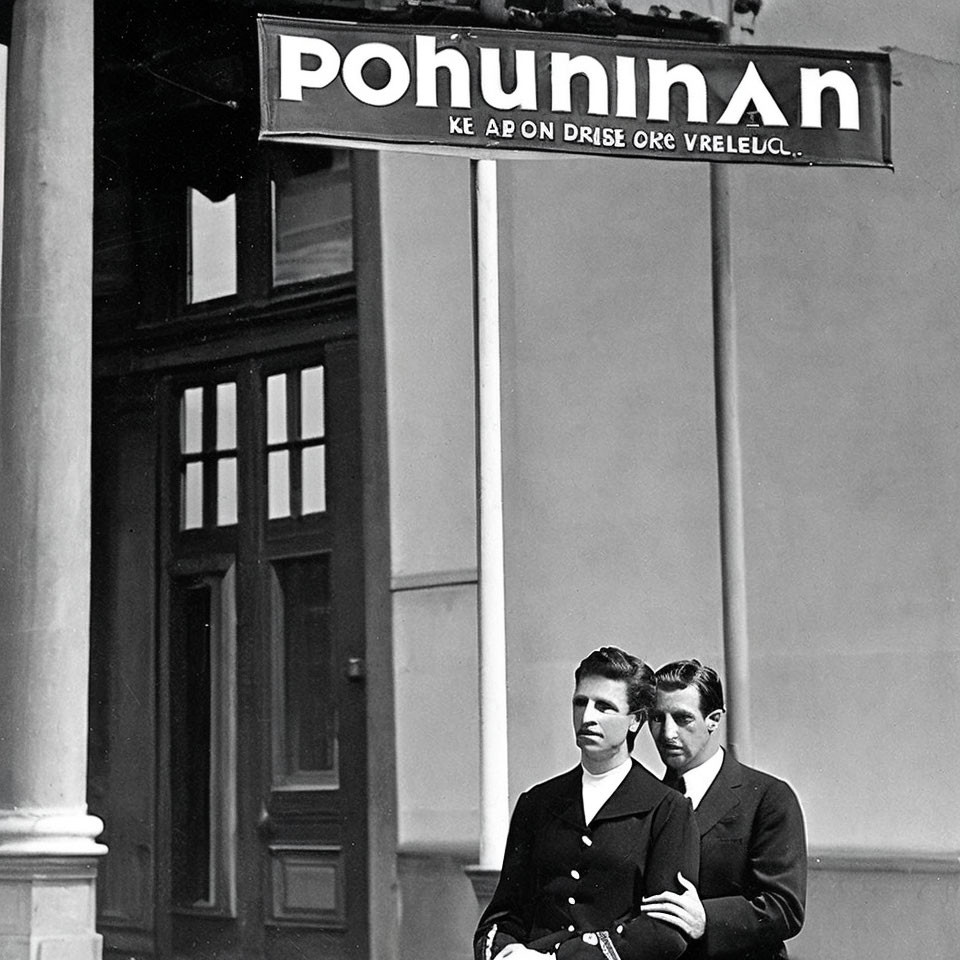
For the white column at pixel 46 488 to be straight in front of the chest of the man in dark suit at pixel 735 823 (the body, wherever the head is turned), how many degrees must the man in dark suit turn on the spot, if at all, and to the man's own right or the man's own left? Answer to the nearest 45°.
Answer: approximately 90° to the man's own right

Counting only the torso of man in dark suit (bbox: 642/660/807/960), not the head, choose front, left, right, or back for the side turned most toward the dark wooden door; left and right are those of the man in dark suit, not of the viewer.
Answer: right

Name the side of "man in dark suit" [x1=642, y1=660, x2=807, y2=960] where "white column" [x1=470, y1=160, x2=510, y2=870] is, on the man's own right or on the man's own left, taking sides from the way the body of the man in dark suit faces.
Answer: on the man's own right

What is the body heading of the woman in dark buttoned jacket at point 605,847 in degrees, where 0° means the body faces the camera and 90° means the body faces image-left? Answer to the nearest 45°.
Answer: approximately 45°

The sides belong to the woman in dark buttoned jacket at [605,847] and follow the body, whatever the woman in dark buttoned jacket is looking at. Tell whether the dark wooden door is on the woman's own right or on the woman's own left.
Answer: on the woman's own right

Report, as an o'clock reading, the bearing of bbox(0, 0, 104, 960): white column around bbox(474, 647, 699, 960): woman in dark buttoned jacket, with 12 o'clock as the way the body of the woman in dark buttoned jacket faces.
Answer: The white column is roughly at 3 o'clock from the woman in dark buttoned jacket.
